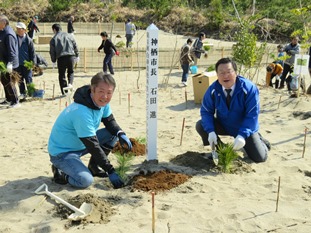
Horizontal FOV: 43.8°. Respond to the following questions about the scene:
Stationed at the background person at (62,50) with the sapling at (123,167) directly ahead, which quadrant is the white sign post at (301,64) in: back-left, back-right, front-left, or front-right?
front-left

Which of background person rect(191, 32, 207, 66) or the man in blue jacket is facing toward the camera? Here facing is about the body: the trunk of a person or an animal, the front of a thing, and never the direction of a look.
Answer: the man in blue jacket

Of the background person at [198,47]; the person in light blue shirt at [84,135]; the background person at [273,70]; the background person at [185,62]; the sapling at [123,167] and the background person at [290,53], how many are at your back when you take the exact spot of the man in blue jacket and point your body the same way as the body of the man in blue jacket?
4

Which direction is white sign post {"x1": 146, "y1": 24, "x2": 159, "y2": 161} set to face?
toward the camera

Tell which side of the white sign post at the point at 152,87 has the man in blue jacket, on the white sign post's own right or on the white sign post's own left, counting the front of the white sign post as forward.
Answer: on the white sign post's own left

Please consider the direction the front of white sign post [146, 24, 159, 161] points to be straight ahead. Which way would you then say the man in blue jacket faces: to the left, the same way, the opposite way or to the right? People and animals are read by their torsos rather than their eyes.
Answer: the same way

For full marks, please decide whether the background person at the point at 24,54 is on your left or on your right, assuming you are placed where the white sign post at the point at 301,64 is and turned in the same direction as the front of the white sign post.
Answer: on your right

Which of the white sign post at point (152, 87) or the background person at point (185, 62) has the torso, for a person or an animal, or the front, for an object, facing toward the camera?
the white sign post

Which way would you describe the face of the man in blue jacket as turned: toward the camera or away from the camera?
toward the camera
